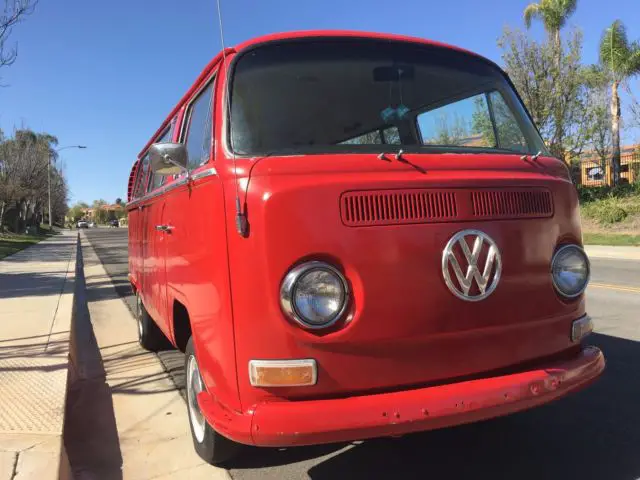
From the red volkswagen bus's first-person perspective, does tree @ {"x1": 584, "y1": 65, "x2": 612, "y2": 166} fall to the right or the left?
on its left

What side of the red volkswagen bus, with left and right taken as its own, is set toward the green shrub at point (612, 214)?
left

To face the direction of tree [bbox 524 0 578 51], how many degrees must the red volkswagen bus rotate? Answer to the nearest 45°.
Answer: approximately 135° to its left

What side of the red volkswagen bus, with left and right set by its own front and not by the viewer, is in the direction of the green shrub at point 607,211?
left

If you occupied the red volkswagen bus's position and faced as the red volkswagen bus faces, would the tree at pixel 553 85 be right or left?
on its left

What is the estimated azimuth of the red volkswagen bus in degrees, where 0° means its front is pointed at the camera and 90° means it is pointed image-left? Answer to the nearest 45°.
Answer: approximately 315°

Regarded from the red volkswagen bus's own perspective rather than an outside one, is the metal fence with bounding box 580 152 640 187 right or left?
on its left
